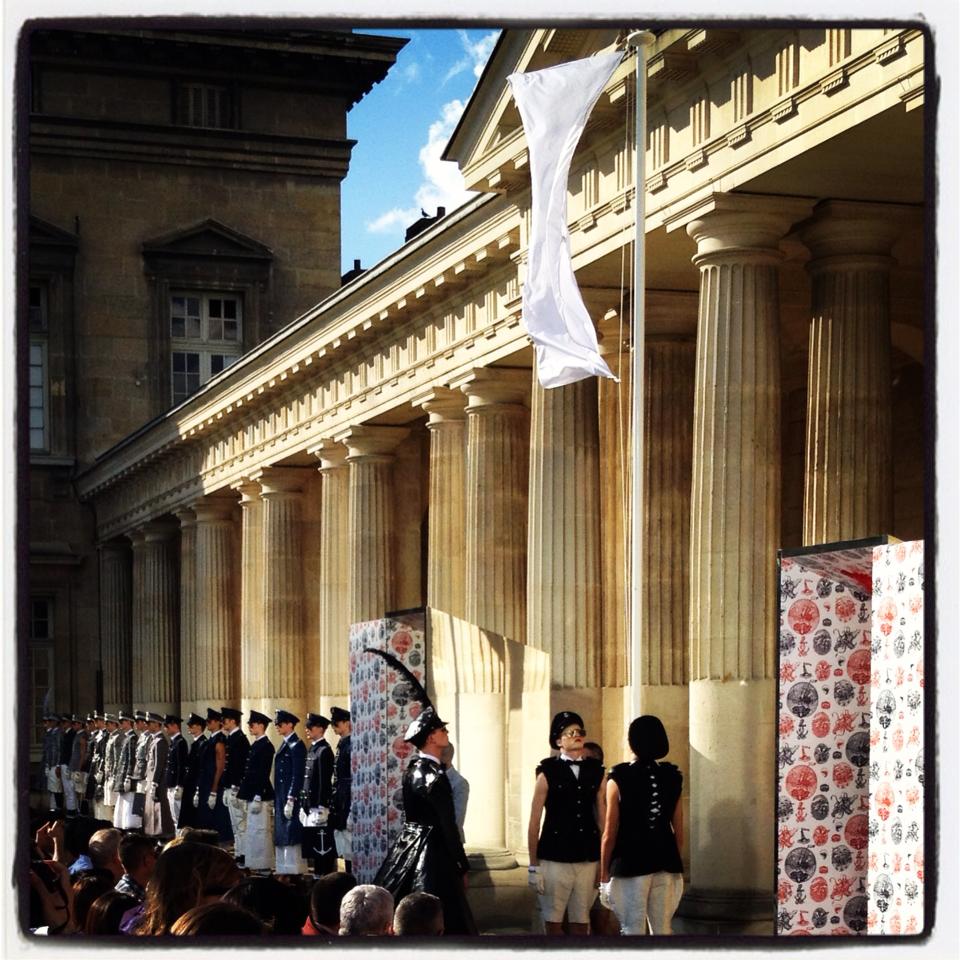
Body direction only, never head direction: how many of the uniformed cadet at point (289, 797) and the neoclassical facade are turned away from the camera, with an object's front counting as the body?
0

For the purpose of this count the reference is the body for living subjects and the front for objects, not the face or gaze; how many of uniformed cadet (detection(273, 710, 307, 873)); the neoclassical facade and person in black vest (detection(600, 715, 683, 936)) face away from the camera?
1

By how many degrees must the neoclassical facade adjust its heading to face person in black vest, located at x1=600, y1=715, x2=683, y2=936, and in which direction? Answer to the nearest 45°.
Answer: approximately 45° to its left

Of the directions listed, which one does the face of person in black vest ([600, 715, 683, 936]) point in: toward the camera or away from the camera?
away from the camera

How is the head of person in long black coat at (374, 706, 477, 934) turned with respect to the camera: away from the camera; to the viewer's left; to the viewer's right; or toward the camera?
to the viewer's right

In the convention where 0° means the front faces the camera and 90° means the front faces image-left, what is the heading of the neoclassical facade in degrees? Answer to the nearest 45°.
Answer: approximately 45°

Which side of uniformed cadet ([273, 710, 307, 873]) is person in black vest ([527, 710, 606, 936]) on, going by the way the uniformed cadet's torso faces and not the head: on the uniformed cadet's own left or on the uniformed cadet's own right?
on the uniformed cadet's own left

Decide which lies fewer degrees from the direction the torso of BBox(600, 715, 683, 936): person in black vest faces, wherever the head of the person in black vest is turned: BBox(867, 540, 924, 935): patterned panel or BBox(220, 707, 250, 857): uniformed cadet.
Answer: the uniformed cadet

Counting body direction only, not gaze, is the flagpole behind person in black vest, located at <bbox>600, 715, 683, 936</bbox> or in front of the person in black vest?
in front

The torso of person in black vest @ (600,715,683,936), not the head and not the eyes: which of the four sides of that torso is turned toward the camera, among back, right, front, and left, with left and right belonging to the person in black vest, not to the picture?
back

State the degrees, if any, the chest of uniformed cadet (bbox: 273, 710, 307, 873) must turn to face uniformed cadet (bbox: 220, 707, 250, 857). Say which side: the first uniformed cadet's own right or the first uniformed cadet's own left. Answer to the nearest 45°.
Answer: approximately 135° to the first uniformed cadet's own right
